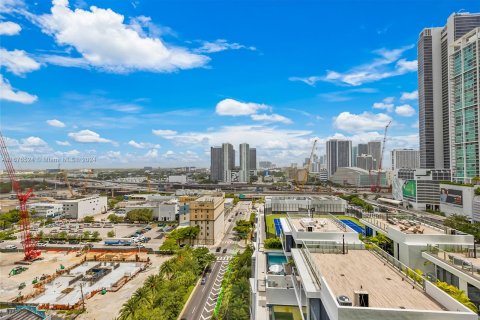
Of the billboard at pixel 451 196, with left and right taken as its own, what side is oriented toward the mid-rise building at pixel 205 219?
front

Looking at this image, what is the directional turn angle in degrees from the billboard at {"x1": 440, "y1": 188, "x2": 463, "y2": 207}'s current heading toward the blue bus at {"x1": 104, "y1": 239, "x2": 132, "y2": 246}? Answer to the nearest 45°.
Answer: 0° — it already faces it

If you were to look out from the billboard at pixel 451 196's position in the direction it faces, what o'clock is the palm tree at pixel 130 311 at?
The palm tree is roughly at 11 o'clock from the billboard.

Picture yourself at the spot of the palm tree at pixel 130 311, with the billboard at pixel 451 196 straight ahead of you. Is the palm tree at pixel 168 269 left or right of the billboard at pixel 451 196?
left

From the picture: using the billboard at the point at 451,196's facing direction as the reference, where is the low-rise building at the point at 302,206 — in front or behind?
in front

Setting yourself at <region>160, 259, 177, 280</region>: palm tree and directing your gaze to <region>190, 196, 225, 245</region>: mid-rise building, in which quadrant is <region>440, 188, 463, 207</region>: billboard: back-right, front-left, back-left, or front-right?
front-right

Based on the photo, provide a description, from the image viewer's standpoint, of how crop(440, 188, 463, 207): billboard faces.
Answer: facing the viewer and to the left of the viewer

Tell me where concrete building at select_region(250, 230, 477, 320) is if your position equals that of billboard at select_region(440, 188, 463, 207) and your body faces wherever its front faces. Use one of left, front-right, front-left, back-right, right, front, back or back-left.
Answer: front-left
